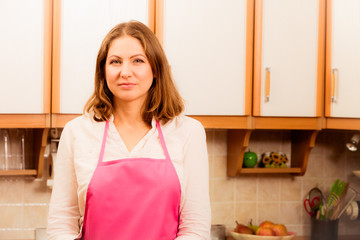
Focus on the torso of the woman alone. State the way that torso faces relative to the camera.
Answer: toward the camera

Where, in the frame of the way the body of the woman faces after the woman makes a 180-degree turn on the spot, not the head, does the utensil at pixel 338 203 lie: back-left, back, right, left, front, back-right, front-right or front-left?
front-right

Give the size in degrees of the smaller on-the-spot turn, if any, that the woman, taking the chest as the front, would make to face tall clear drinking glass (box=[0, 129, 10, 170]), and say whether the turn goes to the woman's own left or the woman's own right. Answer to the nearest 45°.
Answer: approximately 135° to the woman's own right

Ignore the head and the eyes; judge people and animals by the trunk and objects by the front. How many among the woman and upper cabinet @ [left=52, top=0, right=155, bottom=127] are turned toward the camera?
2

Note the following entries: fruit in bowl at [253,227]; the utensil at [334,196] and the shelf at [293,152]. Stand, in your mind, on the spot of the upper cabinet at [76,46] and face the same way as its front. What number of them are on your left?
3

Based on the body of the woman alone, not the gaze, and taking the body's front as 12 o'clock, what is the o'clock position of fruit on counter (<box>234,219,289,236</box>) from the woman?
The fruit on counter is roughly at 7 o'clock from the woman.

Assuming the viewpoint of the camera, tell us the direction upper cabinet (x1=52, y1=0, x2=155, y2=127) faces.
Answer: facing the viewer

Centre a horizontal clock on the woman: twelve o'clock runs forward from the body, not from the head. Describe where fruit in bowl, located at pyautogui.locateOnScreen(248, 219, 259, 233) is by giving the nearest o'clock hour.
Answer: The fruit in bowl is roughly at 7 o'clock from the woman.

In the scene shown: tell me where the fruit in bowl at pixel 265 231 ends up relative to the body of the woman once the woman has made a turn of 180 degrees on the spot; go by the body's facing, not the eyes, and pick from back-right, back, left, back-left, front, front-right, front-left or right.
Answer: front-right
